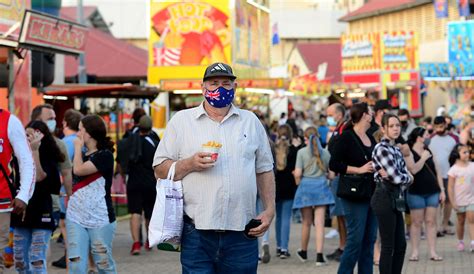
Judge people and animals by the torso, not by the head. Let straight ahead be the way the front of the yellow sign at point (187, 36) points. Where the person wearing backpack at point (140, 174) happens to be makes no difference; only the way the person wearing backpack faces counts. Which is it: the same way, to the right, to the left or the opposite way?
the opposite way

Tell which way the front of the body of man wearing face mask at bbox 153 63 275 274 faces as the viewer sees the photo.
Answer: toward the camera

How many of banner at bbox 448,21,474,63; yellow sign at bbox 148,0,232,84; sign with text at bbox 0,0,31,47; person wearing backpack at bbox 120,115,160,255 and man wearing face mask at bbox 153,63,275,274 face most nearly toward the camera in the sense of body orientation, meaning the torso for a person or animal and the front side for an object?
4

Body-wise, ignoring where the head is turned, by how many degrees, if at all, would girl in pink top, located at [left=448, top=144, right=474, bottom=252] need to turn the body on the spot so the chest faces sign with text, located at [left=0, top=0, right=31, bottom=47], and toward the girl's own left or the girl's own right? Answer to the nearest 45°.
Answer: approximately 135° to the girl's own right

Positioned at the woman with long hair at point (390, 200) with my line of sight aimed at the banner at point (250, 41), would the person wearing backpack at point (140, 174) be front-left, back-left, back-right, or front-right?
front-left

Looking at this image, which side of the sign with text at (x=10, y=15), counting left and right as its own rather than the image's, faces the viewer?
front

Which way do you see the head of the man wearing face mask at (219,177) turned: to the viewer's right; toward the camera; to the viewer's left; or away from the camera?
toward the camera

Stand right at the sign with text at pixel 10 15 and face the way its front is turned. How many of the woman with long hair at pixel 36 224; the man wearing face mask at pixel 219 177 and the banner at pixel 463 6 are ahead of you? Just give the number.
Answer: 2

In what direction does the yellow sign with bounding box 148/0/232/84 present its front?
toward the camera

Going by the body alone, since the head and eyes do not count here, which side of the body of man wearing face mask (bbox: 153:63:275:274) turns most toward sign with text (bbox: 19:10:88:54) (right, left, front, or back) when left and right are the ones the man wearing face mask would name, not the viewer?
back

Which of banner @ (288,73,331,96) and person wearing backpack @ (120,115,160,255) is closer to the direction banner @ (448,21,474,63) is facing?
the person wearing backpack

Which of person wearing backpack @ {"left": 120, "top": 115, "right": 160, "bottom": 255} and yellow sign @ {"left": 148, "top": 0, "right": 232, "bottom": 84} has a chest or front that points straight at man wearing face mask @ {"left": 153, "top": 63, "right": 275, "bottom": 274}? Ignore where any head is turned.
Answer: the yellow sign

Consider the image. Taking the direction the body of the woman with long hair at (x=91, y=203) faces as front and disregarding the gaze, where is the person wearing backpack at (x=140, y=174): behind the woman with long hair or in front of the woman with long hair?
behind

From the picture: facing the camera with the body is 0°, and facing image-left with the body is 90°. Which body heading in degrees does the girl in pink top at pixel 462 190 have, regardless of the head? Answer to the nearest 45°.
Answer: approximately 315°

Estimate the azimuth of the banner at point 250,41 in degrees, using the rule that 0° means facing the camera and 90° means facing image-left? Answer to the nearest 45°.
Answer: approximately 315°

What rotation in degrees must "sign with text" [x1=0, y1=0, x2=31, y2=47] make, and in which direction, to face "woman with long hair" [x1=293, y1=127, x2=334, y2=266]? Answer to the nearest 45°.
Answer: approximately 45° to its left

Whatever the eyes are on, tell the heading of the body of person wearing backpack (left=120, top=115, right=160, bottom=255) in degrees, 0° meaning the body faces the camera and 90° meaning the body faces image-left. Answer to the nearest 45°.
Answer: approximately 180°
